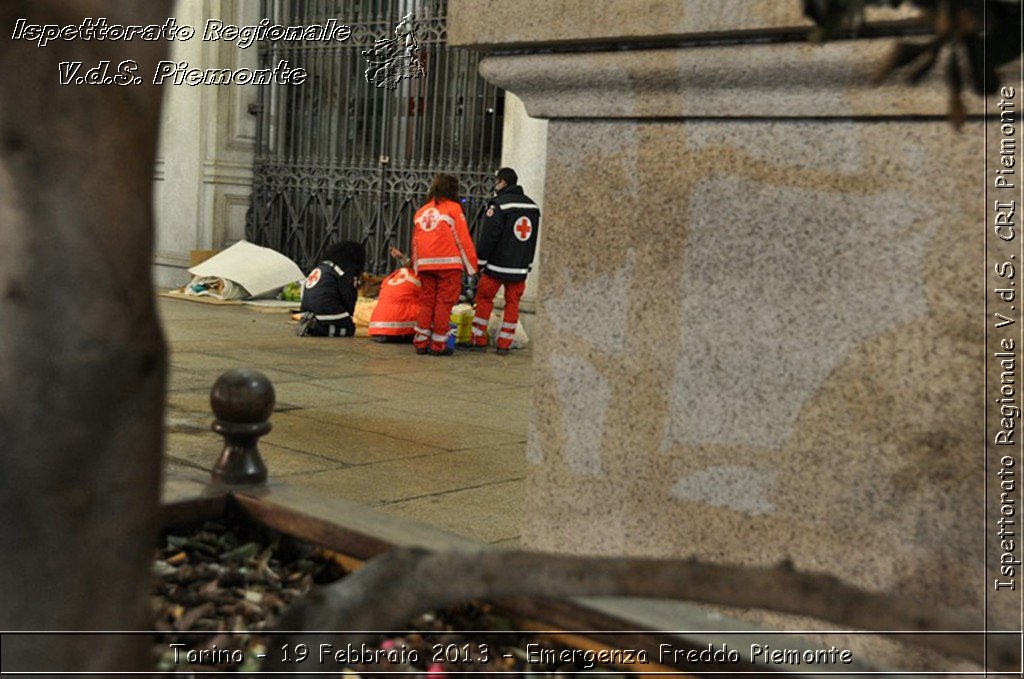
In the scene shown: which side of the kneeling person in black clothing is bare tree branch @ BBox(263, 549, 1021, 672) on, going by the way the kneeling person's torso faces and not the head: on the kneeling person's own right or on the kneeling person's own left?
on the kneeling person's own right

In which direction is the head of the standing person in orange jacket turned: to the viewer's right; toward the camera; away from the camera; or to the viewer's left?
away from the camera

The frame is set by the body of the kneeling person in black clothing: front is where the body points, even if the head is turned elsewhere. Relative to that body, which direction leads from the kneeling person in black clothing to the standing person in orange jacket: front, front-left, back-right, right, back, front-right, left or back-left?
right

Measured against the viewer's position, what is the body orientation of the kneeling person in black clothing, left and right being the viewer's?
facing away from the viewer and to the right of the viewer

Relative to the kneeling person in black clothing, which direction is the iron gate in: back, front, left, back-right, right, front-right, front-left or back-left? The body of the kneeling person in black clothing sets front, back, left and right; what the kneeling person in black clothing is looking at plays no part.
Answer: front-left

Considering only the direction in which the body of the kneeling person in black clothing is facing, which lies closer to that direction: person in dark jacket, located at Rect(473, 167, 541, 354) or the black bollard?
the person in dark jacket

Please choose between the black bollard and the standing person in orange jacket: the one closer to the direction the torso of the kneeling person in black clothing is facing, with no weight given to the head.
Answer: the standing person in orange jacket

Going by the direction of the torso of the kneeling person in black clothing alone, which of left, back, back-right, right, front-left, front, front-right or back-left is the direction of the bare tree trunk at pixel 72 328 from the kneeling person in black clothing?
back-right

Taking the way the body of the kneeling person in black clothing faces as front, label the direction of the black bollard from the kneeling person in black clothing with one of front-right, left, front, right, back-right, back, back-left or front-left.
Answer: back-right

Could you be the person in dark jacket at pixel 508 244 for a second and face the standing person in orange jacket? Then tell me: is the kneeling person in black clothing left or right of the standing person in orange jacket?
right

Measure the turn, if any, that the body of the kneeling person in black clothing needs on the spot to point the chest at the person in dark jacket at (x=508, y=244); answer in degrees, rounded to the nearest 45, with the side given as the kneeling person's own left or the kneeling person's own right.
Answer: approximately 45° to the kneeling person's own right

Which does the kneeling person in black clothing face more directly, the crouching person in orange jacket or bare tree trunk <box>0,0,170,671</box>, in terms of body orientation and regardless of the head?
the crouching person in orange jacket
